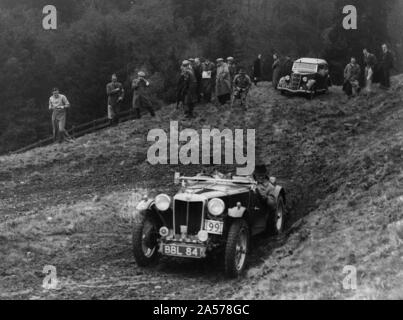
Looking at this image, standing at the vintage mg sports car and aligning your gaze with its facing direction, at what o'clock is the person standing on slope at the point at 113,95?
The person standing on slope is roughly at 4 o'clock from the vintage mg sports car.

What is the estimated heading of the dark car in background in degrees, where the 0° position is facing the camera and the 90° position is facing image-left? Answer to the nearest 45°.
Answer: approximately 45°

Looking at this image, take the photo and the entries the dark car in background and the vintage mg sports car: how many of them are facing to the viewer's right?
0

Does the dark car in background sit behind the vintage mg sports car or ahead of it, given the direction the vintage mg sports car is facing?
behind

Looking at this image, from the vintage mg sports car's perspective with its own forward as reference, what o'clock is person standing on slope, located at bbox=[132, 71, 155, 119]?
The person standing on slope is roughly at 4 o'clock from the vintage mg sports car.

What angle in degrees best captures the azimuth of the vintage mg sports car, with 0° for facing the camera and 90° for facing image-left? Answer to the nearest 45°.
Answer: approximately 45°

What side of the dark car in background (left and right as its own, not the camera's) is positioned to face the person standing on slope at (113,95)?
front

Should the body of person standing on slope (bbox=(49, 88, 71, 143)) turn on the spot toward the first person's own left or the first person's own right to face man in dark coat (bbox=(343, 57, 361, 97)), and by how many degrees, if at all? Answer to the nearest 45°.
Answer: approximately 90° to the first person's own left

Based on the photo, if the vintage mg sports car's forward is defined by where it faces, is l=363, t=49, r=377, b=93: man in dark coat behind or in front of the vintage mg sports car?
behind

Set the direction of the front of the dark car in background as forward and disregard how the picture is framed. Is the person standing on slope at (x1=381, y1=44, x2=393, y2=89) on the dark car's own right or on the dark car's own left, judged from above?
on the dark car's own left
